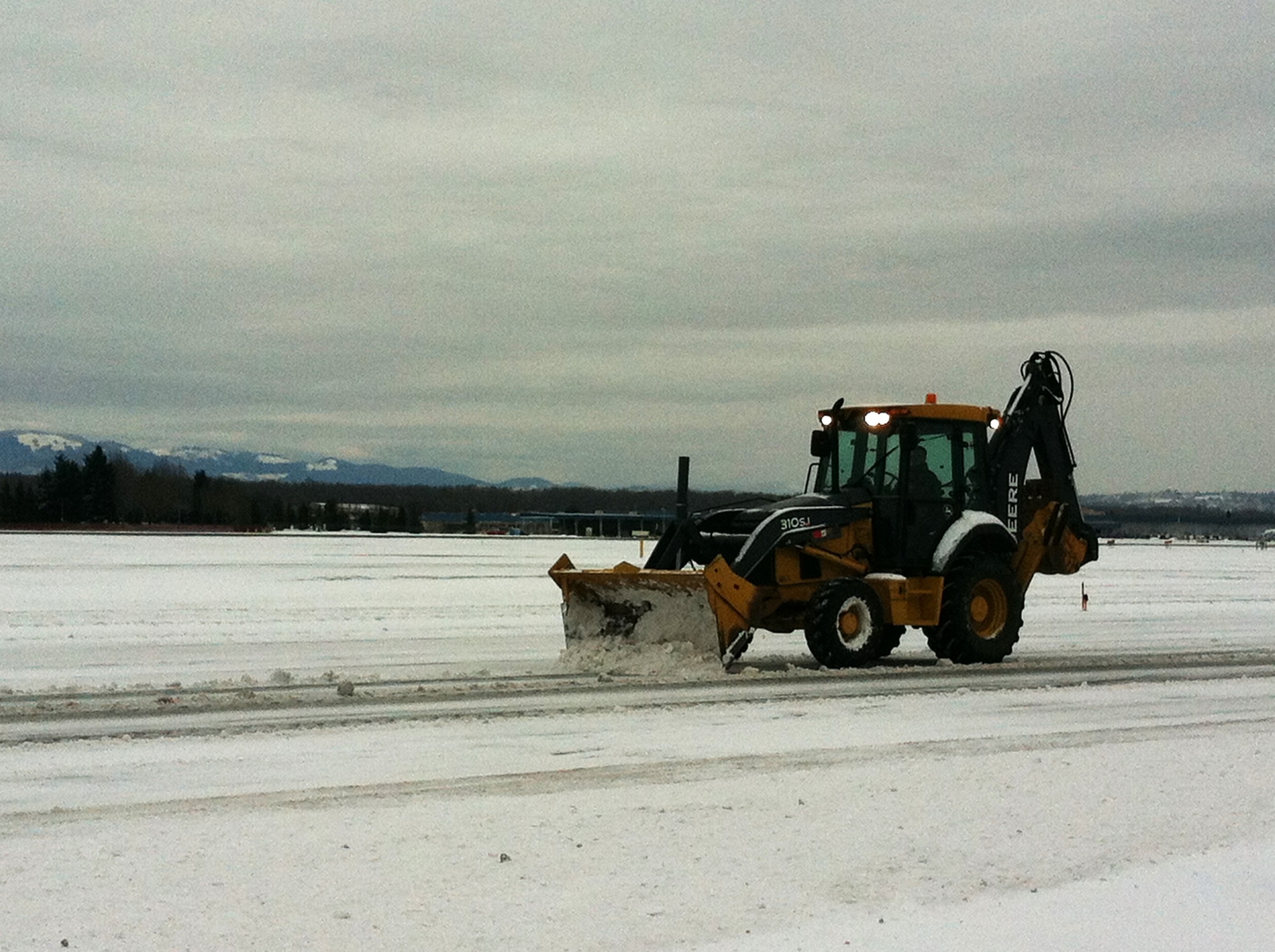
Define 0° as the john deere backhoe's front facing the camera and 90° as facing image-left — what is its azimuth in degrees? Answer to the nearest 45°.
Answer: approximately 45°
